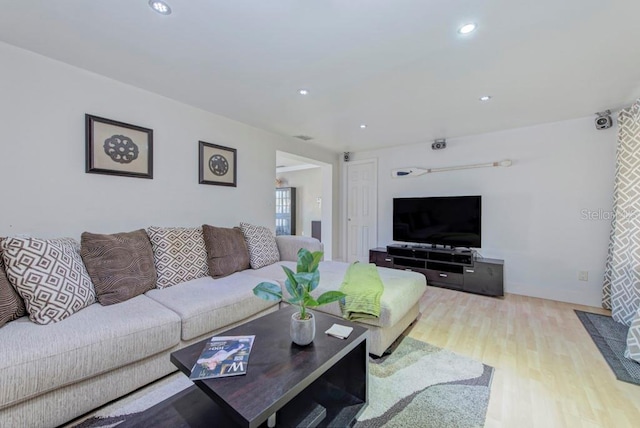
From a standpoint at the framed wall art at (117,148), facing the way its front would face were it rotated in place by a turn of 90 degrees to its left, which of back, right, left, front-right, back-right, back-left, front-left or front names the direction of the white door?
front-right

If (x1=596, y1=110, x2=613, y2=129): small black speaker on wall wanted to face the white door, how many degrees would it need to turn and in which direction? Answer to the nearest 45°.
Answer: approximately 45° to its right

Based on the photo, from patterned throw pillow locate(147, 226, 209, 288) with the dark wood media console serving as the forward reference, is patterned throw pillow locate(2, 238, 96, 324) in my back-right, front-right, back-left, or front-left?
back-right

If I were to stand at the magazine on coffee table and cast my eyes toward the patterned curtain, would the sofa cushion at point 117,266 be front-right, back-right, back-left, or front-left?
back-left

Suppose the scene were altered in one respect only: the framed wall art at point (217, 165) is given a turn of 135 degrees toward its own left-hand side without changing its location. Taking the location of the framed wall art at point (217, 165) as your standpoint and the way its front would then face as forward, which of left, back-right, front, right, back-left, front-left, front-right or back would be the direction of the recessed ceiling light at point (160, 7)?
back

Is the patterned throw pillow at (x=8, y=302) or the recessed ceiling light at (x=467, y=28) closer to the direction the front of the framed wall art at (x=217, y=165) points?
the recessed ceiling light

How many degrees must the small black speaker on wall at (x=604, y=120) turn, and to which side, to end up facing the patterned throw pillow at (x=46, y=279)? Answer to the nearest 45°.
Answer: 0° — it already faces it

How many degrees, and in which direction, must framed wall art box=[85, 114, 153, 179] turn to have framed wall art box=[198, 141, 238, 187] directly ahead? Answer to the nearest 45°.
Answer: approximately 45° to its left

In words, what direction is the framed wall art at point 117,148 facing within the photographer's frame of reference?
facing the viewer and to the right of the viewer

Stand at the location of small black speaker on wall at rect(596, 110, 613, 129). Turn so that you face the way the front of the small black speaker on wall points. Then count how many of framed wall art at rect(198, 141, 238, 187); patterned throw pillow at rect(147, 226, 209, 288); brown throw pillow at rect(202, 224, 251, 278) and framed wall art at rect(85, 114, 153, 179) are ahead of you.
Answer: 4

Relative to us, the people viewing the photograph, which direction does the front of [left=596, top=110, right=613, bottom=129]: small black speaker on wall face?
facing the viewer and to the left of the viewer

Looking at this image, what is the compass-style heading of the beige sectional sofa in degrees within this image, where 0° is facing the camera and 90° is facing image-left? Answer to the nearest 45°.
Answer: approximately 315°
